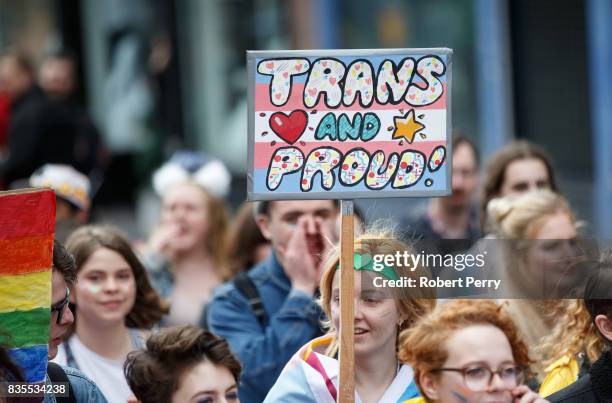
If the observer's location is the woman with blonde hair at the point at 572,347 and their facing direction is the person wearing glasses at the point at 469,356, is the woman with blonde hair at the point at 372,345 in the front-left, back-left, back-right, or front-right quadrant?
front-right

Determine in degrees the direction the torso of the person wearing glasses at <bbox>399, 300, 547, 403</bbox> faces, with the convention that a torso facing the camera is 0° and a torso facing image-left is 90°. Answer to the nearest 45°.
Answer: approximately 315°

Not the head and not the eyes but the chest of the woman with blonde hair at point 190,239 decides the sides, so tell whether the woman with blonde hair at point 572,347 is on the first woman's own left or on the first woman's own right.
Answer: on the first woman's own left

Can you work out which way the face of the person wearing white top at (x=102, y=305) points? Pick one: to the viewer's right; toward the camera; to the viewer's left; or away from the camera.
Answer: toward the camera

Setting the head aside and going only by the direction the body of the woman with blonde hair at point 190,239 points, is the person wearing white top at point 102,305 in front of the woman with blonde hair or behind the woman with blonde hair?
in front

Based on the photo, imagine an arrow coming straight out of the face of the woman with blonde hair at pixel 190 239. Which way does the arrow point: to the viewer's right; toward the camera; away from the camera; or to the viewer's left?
toward the camera

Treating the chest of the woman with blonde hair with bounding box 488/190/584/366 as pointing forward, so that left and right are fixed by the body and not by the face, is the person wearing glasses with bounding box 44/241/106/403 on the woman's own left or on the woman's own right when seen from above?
on the woman's own right

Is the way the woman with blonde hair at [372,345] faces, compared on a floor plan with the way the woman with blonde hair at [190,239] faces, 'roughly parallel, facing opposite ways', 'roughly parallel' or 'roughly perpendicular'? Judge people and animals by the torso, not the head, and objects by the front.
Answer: roughly parallel

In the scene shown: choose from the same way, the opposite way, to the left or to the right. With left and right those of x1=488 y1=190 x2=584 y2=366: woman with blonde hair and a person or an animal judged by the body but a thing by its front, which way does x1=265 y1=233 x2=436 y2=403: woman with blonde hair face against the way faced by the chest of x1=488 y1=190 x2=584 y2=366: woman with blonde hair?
to the right

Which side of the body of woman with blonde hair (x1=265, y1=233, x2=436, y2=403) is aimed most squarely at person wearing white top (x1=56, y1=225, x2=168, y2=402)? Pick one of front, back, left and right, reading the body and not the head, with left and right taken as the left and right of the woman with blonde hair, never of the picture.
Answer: right

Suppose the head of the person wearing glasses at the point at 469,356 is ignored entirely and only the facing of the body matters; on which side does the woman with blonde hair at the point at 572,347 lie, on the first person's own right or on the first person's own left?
on the first person's own left

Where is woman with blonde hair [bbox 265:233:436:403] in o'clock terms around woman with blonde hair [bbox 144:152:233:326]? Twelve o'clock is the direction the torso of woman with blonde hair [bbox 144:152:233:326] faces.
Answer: woman with blonde hair [bbox 265:233:436:403] is roughly at 10 o'clock from woman with blonde hair [bbox 144:152:233:326].

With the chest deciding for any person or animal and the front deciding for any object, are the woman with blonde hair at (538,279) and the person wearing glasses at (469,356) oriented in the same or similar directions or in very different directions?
same or similar directions
